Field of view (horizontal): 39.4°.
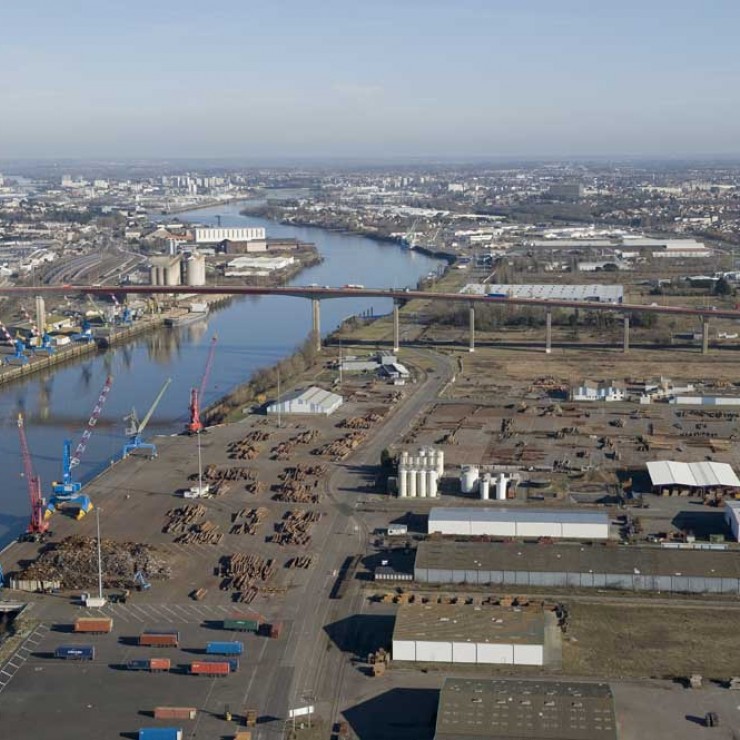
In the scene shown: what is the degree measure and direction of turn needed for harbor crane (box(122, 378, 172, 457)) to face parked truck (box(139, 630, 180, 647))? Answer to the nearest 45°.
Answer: approximately 90° to its right

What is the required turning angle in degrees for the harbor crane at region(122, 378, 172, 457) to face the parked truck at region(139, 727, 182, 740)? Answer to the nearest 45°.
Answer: approximately 90° to its right

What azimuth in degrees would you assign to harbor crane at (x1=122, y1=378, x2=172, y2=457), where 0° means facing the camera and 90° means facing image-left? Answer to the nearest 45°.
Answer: approximately 270°

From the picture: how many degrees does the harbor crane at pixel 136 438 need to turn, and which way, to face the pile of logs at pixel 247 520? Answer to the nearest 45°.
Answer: approximately 90° to its right

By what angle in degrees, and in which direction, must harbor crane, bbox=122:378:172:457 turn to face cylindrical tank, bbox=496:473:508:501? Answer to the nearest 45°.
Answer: approximately 45° to its right

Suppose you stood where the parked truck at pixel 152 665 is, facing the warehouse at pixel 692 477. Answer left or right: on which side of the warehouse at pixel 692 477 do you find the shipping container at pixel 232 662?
right
